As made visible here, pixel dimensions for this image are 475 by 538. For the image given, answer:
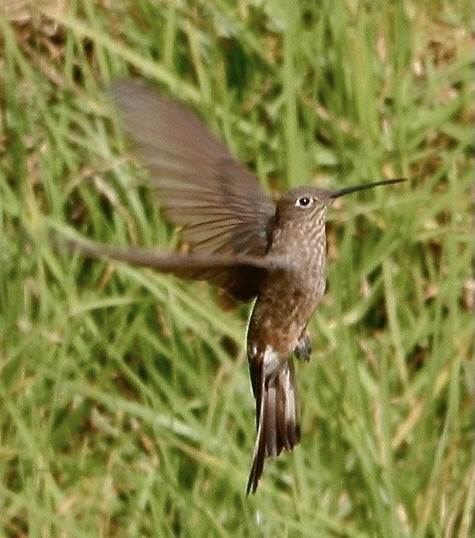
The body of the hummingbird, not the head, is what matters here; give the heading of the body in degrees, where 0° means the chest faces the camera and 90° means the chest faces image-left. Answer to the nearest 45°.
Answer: approximately 270°
